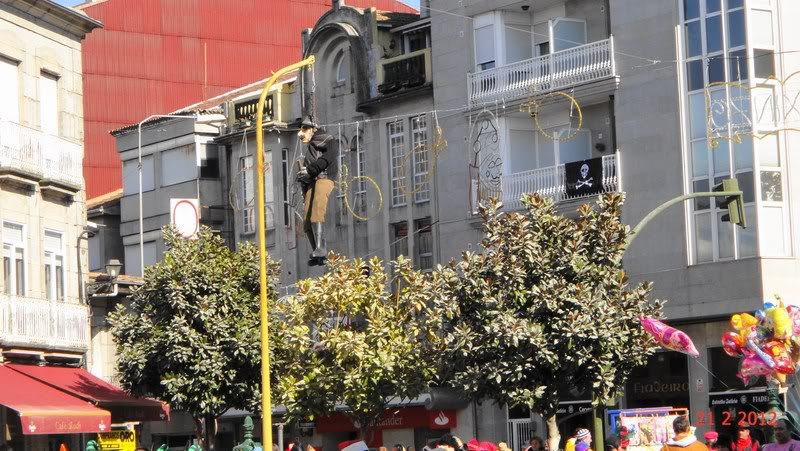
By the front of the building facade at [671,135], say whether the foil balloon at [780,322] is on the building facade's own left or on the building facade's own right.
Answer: on the building facade's own left

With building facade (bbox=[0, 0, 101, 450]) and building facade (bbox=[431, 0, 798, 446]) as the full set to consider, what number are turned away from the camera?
0

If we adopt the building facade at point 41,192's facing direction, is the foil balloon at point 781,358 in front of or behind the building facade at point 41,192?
in front

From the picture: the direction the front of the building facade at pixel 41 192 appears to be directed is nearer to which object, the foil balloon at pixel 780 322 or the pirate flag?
the foil balloon

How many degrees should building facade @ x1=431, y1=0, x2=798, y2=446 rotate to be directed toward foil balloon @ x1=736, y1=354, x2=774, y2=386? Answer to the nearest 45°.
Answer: approximately 45° to its left

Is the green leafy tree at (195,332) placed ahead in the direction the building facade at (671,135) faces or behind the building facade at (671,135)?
ahead

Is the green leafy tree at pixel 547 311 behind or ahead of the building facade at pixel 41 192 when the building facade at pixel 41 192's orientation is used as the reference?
ahead

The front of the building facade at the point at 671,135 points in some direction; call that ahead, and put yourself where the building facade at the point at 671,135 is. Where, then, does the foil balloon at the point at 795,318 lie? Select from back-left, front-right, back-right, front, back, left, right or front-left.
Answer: front-left

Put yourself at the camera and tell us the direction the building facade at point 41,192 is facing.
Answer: facing the viewer and to the right of the viewer

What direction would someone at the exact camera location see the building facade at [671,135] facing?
facing the viewer and to the left of the viewer

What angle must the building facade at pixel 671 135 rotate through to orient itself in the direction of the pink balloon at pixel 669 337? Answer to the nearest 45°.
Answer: approximately 45° to its left

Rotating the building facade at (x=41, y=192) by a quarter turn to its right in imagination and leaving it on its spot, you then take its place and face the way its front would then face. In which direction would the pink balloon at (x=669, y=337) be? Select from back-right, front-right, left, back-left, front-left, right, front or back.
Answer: left

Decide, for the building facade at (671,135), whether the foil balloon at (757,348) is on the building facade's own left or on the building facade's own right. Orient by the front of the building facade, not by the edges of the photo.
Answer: on the building facade's own left
